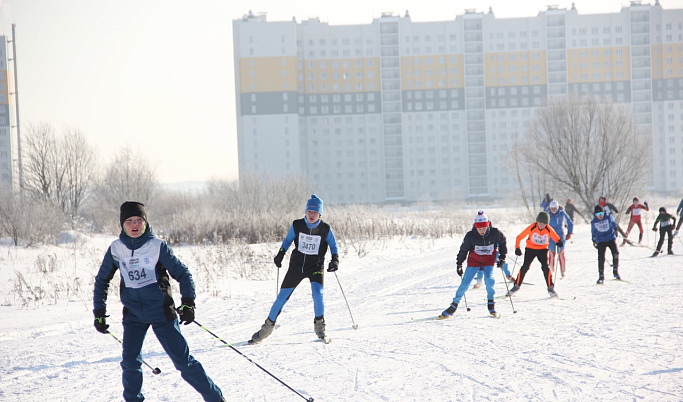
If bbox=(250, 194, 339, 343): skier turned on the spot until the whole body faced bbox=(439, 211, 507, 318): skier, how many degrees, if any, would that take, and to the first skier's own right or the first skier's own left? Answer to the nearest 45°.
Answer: approximately 135° to the first skier's own left

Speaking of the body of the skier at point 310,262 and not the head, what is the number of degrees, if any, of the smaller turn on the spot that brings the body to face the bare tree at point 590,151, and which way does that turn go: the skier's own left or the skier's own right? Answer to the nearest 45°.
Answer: approximately 135° to the skier's own left

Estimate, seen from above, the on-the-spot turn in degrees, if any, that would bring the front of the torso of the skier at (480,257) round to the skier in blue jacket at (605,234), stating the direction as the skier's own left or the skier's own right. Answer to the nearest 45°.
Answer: approximately 135° to the skier's own left

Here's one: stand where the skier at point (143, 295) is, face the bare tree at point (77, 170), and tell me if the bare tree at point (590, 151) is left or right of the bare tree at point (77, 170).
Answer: right

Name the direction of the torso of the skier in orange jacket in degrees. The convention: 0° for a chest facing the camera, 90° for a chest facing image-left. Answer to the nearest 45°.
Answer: approximately 0°

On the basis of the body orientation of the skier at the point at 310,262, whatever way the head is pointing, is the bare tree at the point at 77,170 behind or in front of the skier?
behind

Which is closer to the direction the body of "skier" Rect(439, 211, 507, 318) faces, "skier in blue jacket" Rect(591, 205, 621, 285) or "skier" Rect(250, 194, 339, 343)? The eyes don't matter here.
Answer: the skier

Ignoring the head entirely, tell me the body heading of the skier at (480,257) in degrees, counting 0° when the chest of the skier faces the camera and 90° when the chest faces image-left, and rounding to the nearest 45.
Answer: approximately 0°

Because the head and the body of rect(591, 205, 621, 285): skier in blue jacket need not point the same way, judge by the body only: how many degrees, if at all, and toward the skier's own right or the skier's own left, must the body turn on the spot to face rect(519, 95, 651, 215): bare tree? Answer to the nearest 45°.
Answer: approximately 180°
